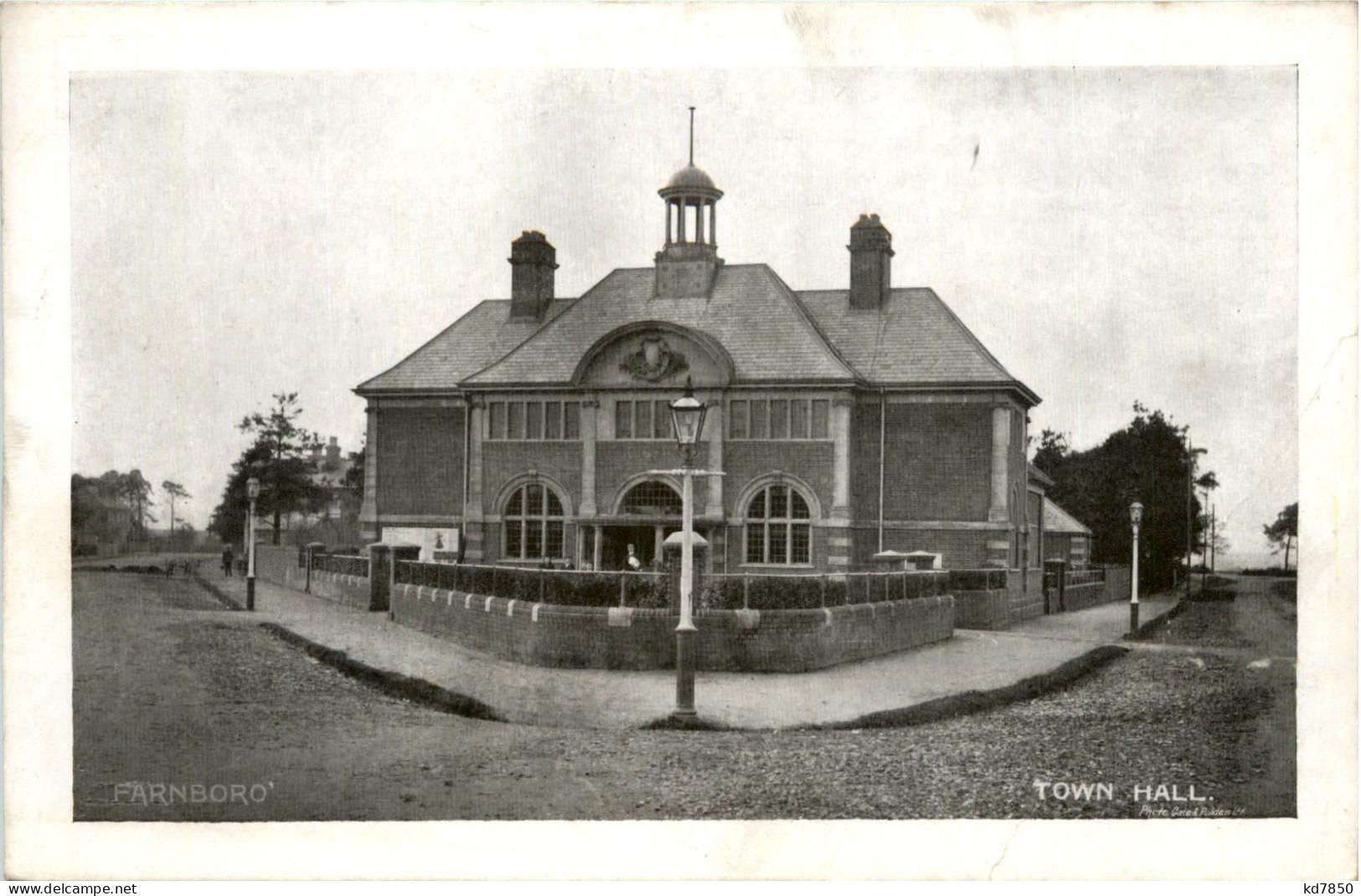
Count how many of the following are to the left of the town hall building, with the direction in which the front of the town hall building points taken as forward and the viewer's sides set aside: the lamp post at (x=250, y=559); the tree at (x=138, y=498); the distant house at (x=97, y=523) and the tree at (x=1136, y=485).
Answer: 1

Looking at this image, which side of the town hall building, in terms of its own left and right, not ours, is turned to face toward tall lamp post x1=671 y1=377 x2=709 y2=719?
front

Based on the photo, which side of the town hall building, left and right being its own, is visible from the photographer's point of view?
front

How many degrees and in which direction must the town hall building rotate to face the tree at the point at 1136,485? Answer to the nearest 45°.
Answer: approximately 90° to its left

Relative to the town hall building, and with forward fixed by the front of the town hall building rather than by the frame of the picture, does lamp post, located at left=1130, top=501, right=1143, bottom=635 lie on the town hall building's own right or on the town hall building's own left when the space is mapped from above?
on the town hall building's own left
